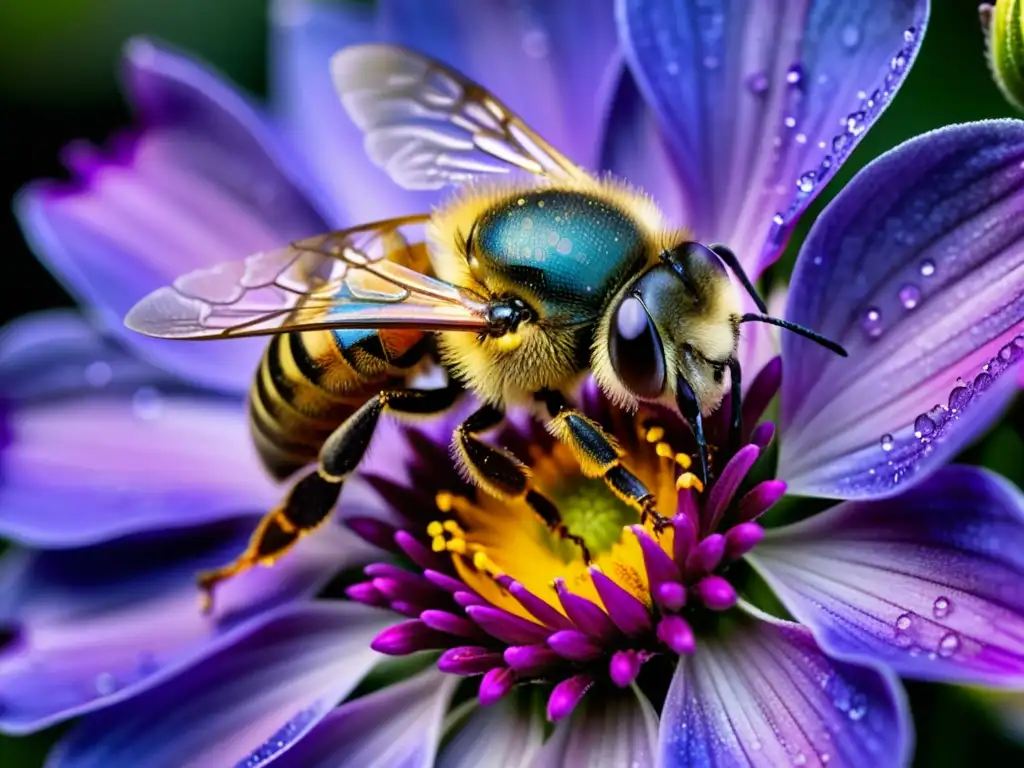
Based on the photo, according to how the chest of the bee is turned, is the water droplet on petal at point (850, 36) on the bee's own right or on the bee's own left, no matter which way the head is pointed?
on the bee's own left

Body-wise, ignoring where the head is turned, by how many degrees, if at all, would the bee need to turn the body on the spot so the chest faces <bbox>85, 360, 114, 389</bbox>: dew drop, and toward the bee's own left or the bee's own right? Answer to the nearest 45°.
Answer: approximately 180°

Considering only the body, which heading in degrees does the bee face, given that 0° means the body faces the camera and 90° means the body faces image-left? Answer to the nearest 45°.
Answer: approximately 315°

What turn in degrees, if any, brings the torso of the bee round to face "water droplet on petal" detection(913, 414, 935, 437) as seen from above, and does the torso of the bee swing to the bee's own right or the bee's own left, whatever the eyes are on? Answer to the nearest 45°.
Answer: approximately 45° to the bee's own left

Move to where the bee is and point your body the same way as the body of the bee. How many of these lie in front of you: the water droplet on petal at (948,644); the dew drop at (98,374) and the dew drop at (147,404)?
1

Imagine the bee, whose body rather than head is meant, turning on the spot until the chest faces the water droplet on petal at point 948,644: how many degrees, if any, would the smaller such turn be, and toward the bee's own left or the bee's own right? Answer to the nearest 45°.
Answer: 0° — it already faces it

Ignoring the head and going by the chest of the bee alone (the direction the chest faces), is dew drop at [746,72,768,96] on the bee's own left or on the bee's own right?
on the bee's own left

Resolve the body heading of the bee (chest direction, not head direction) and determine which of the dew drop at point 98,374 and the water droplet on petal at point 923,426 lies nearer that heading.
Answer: the water droplet on petal
